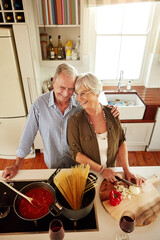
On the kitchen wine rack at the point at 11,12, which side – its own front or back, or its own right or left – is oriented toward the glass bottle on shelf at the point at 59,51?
left

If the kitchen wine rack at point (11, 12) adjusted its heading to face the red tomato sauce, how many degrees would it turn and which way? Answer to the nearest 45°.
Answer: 0° — it already faces it

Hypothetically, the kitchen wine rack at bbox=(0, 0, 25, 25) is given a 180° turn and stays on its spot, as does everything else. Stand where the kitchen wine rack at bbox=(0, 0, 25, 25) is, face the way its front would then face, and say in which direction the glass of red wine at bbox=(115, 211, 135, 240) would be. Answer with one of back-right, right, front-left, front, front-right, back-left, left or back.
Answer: back

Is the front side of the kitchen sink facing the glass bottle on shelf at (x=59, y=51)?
no

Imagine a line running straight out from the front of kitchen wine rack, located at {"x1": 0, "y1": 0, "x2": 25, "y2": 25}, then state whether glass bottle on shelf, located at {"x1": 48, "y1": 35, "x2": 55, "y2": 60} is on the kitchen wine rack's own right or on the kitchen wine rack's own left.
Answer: on the kitchen wine rack's own left

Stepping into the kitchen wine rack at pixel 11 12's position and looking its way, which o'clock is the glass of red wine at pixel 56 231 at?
The glass of red wine is roughly at 12 o'clock from the kitchen wine rack.

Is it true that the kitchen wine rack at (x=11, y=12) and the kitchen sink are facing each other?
no

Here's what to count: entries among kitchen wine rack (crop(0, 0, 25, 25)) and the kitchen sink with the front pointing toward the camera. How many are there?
2

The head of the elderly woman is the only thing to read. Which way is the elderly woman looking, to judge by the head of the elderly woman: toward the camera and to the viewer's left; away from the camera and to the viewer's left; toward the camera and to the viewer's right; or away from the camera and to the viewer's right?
toward the camera and to the viewer's left

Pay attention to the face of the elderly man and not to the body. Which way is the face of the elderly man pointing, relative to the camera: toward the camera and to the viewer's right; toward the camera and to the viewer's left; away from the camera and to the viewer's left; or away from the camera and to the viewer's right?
toward the camera and to the viewer's right

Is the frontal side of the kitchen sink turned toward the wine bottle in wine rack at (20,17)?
no

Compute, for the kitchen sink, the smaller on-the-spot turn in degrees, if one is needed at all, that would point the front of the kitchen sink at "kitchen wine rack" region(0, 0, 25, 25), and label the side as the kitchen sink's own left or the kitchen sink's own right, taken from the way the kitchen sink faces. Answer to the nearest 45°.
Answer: approximately 45° to the kitchen sink's own right

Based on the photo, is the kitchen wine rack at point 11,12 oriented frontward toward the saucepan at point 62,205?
yes

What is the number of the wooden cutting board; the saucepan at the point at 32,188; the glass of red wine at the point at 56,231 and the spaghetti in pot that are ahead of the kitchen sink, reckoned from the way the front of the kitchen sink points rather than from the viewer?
4

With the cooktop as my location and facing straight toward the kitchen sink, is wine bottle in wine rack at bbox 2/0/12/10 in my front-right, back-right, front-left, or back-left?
front-left

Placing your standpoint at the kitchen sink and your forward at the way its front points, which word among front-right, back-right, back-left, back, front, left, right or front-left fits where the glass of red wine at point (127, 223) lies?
front

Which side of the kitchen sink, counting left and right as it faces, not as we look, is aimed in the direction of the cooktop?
front

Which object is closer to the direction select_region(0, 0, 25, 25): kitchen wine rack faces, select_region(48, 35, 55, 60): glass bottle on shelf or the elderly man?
the elderly man

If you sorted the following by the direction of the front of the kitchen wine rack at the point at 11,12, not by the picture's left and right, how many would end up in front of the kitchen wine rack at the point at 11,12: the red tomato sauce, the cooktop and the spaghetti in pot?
3

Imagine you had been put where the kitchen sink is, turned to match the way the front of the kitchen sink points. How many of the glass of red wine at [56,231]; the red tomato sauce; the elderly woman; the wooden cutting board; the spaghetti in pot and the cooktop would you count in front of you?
6

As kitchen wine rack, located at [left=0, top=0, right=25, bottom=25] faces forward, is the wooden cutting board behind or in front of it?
in front

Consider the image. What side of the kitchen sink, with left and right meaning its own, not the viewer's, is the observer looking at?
front

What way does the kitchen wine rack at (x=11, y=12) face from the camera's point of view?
toward the camera
